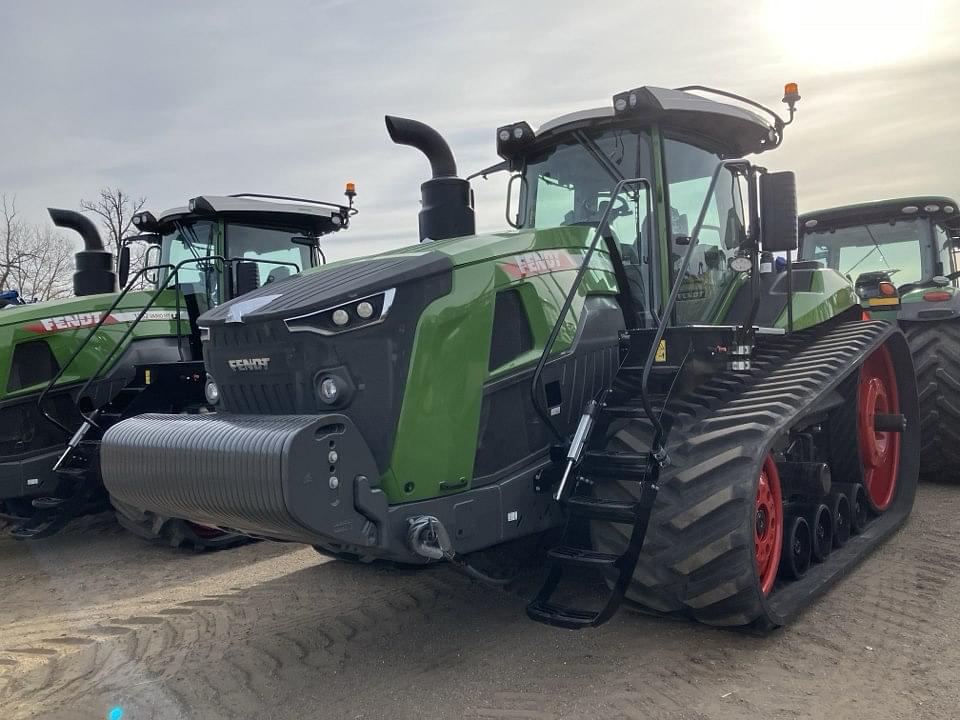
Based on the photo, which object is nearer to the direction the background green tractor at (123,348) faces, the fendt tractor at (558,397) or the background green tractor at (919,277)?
the fendt tractor

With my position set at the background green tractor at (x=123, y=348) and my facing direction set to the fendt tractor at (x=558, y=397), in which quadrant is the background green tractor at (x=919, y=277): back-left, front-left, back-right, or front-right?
front-left

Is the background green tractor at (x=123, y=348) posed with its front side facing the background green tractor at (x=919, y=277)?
no

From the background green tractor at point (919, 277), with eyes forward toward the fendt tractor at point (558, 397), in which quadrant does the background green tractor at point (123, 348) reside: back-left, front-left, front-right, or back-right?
front-right

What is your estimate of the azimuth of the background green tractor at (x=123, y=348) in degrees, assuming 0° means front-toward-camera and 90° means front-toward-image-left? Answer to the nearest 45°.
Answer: approximately 45°

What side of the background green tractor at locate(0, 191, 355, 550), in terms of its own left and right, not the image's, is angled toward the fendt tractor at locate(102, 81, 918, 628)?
left

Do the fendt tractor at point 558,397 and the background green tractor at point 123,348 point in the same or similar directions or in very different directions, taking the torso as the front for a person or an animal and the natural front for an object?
same or similar directions

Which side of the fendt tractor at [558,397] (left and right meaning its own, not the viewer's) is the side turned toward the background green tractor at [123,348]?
right

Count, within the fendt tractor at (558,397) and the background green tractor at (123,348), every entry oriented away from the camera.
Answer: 0

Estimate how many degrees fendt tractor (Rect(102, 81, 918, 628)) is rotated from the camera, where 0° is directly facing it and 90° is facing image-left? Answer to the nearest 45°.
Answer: approximately 45°

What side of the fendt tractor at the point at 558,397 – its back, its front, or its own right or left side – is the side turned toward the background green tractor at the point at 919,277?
back
